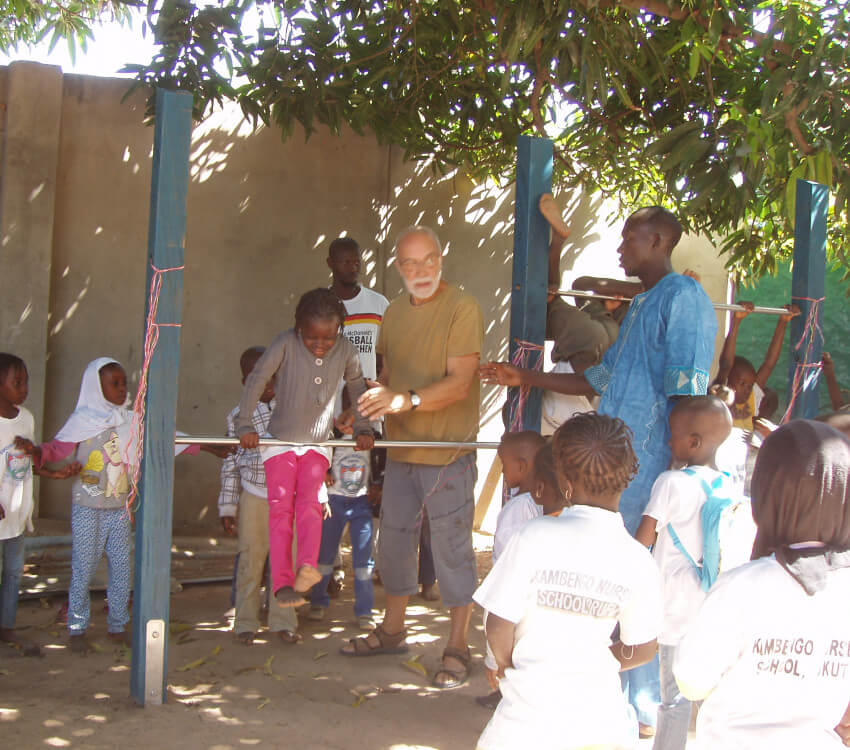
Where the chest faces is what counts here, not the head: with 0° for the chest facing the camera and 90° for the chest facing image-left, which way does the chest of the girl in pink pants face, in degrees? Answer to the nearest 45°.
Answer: approximately 0°

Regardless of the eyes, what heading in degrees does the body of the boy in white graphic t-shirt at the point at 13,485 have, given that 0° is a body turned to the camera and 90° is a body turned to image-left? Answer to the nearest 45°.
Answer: approximately 315°

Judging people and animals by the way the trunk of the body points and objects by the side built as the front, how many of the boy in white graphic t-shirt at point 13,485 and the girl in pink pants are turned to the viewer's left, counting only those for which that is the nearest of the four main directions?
0

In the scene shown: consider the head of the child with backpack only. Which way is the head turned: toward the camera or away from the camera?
away from the camera

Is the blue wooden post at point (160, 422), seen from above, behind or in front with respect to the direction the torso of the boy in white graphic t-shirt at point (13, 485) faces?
in front

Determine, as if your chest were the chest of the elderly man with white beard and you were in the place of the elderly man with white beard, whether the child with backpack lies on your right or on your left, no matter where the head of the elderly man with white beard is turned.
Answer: on your left

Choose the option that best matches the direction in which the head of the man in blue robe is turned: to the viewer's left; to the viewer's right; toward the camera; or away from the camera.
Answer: to the viewer's left
